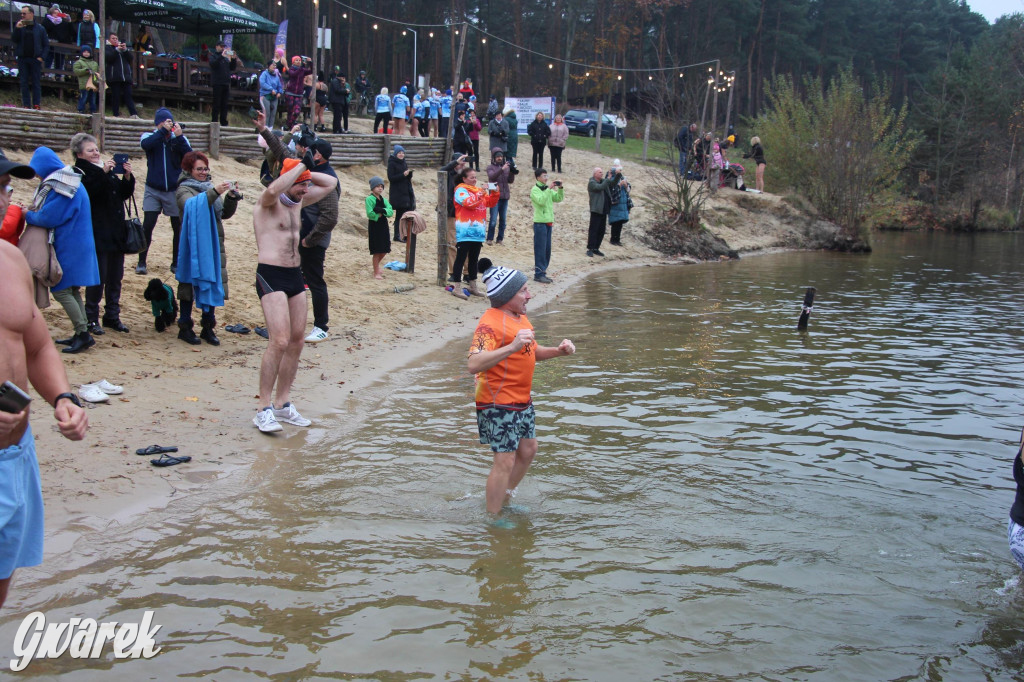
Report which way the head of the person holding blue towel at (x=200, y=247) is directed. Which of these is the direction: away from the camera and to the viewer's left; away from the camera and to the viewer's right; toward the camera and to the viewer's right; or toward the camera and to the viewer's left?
toward the camera and to the viewer's right

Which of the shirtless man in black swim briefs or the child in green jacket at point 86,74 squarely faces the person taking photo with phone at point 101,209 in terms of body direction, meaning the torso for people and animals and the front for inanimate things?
the child in green jacket

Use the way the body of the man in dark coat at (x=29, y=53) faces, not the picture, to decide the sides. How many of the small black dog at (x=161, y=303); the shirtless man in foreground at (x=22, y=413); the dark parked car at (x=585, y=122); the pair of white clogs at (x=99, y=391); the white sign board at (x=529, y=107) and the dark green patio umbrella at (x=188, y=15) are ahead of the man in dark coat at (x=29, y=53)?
3

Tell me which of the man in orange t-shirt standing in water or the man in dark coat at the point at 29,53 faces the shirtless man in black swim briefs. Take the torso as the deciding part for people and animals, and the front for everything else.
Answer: the man in dark coat

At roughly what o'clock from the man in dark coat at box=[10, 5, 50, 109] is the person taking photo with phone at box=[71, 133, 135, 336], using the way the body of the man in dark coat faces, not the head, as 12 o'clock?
The person taking photo with phone is roughly at 12 o'clock from the man in dark coat.

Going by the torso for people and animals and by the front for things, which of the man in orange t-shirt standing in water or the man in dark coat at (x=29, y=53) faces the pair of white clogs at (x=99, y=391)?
the man in dark coat

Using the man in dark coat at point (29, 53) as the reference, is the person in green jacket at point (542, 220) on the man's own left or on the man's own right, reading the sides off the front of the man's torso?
on the man's own left

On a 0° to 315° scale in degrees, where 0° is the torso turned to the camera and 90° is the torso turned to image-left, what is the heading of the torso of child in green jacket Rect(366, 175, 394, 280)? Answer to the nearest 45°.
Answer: approximately 315°

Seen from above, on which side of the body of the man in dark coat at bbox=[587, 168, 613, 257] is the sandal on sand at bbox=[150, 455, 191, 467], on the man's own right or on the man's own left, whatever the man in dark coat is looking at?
on the man's own right

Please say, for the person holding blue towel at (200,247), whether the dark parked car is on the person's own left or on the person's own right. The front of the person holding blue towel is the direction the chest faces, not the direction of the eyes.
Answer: on the person's own left

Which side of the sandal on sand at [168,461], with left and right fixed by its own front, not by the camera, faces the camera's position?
right

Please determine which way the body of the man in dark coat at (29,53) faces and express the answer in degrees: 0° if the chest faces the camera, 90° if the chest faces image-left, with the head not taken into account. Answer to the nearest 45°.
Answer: approximately 0°

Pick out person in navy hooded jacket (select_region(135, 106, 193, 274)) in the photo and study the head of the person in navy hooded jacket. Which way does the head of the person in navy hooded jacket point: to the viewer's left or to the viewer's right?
to the viewer's right
